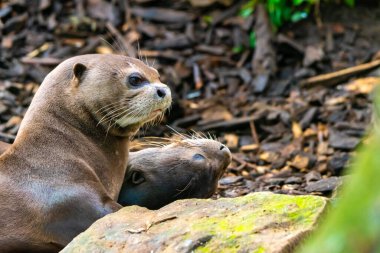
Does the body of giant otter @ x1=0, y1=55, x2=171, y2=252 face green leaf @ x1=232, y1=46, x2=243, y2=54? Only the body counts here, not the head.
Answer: no

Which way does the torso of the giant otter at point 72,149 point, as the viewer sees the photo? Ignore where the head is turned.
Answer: to the viewer's right

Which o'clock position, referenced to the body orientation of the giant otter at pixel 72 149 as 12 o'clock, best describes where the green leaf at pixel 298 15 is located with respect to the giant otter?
The green leaf is roughly at 10 o'clock from the giant otter.

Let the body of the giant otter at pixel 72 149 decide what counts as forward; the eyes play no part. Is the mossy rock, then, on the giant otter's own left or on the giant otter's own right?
on the giant otter's own right

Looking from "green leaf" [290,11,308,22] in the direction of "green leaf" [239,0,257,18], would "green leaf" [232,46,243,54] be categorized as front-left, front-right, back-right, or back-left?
front-left

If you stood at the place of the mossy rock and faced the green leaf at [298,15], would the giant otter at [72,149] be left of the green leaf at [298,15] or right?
left

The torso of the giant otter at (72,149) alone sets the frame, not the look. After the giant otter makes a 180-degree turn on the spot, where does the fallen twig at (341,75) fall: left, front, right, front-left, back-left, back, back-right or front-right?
back-right

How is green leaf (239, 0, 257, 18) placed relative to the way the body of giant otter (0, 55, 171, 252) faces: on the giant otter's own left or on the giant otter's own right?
on the giant otter's own left
